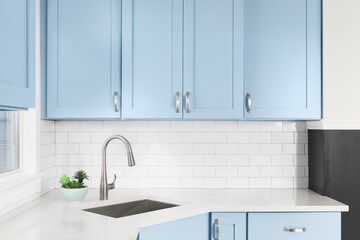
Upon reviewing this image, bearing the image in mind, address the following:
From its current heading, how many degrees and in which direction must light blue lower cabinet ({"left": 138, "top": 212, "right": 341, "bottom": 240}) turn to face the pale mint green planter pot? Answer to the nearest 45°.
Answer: approximately 90° to its right

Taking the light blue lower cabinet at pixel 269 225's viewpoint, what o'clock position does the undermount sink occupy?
The undermount sink is roughly at 3 o'clock from the light blue lower cabinet.

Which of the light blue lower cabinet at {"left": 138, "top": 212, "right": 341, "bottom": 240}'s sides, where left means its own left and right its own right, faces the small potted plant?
right

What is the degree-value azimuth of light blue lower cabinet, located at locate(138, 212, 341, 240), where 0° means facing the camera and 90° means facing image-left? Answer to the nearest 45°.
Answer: approximately 0°

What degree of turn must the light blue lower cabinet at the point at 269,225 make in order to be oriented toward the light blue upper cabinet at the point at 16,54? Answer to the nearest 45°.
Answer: approximately 45° to its right

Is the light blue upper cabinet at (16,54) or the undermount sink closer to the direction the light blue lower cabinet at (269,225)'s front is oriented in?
the light blue upper cabinet
